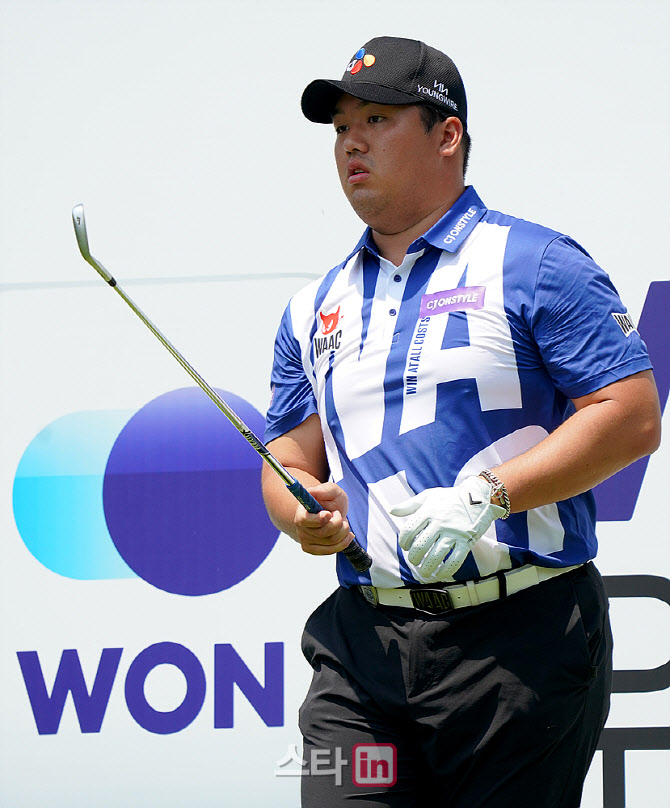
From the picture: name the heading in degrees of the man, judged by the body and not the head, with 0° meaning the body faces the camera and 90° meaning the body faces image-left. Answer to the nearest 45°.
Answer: approximately 45°
